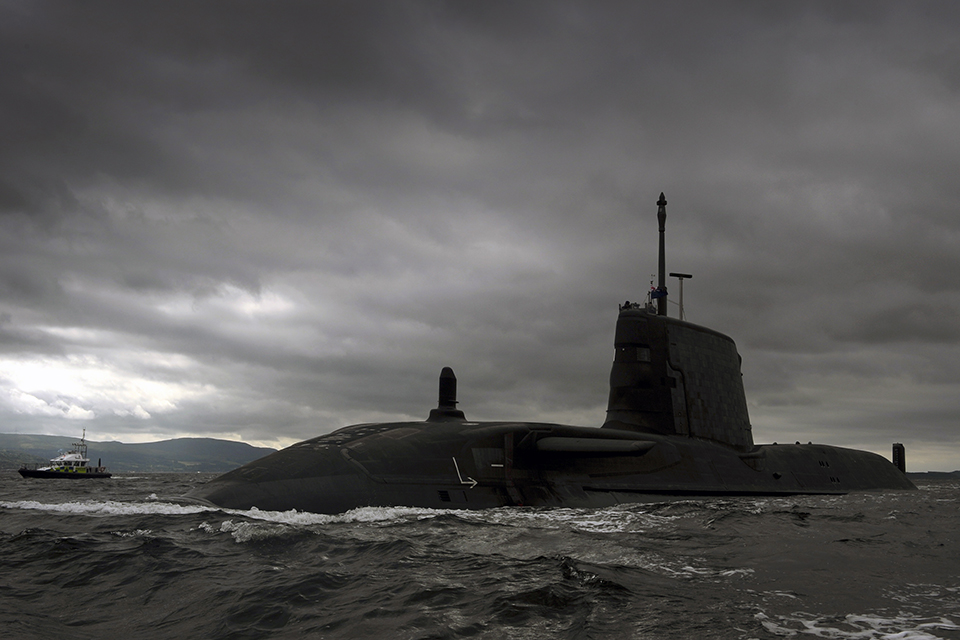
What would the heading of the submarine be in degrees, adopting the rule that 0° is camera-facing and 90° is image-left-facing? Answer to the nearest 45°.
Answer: approximately 45°
